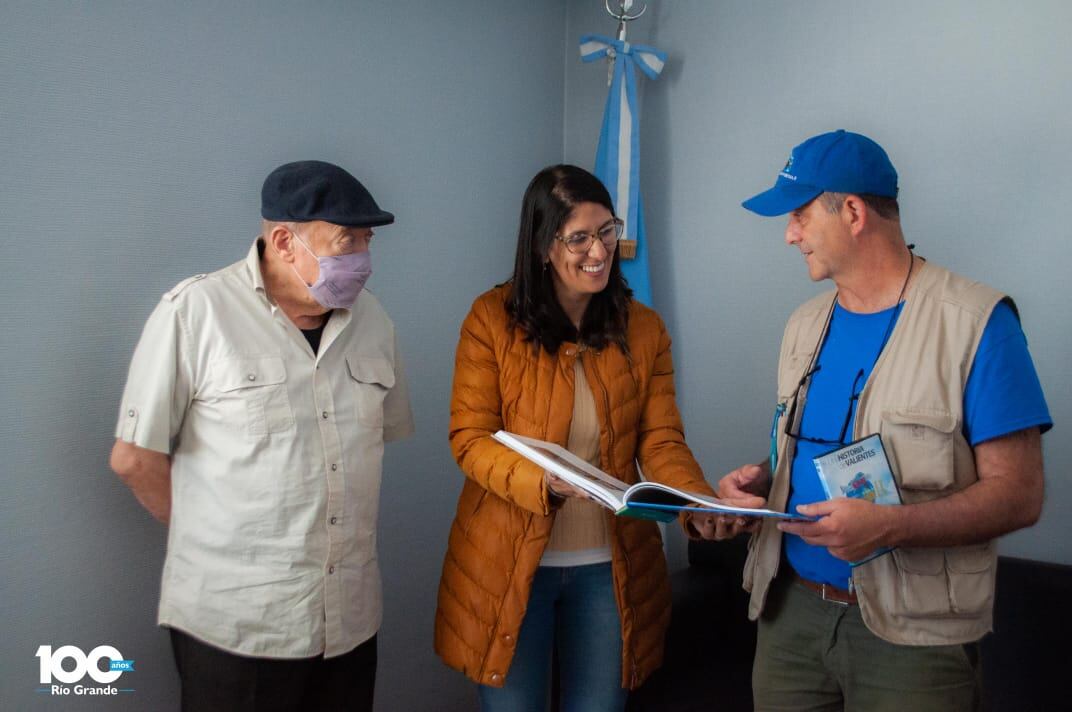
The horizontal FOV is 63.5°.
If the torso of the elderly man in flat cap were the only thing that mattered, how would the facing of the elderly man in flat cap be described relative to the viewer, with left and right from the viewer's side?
facing the viewer and to the right of the viewer

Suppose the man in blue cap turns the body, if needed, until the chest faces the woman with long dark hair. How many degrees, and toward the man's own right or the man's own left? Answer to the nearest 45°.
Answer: approximately 45° to the man's own right

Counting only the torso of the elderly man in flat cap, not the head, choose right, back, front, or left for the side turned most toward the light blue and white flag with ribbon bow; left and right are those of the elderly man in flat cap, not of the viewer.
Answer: left

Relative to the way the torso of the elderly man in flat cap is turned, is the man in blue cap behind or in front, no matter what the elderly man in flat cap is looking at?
in front

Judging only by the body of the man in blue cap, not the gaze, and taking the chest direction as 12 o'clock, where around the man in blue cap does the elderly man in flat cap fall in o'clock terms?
The elderly man in flat cap is roughly at 1 o'clock from the man in blue cap.

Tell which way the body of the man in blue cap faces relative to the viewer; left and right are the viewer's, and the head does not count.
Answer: facing the viewer and to the left of the viewer

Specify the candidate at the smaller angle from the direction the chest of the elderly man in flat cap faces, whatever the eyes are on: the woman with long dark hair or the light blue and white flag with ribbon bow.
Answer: the woman with long dark hair

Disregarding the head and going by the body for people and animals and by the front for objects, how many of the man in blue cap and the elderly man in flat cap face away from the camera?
0

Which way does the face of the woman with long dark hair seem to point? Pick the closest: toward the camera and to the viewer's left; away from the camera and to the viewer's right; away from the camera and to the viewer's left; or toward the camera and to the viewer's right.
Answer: toward the camera and to the viewer's right

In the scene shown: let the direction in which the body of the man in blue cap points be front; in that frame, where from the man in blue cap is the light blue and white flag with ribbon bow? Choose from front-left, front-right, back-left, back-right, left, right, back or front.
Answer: right

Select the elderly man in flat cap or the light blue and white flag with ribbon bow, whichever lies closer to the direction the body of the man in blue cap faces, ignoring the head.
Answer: the elderly man in flat cap
